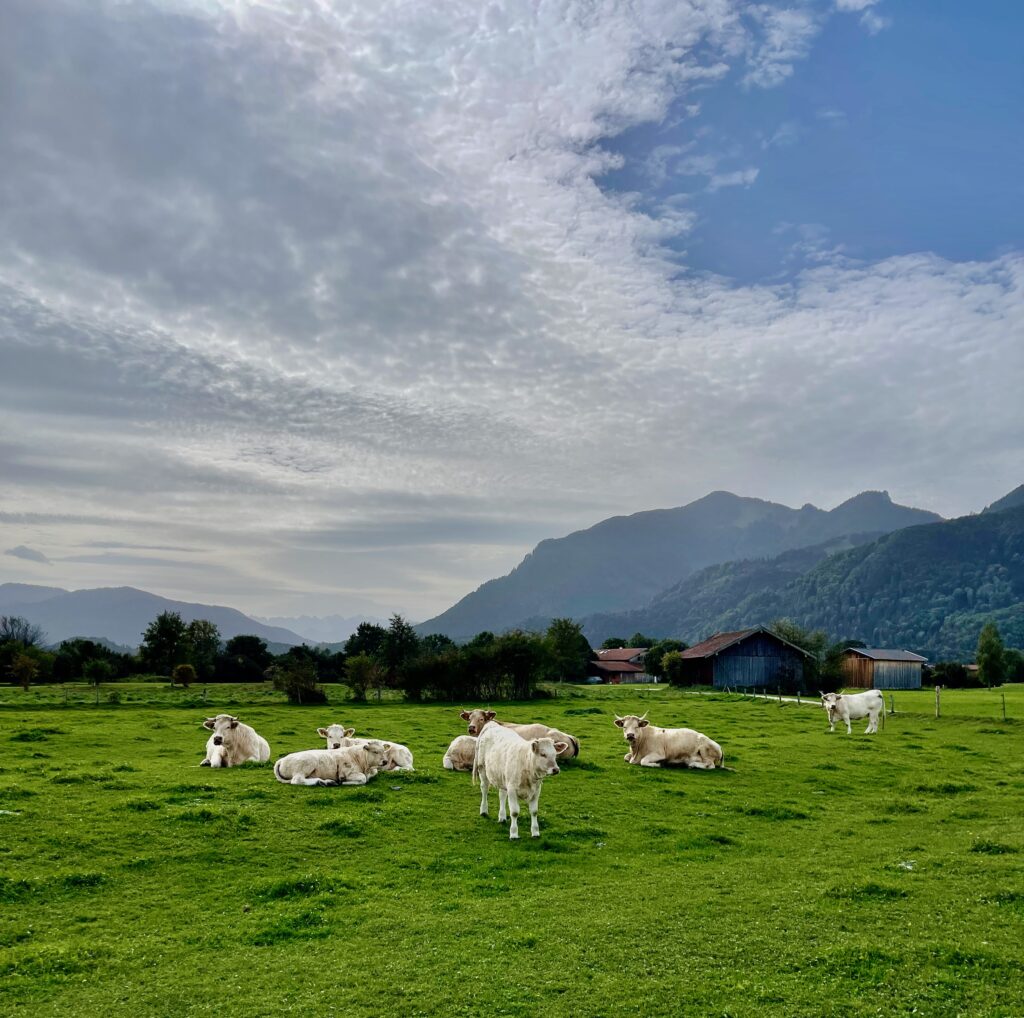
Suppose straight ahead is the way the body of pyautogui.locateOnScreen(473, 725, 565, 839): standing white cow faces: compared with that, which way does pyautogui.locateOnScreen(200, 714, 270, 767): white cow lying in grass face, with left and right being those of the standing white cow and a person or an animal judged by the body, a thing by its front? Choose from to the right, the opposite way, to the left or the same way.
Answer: to the right

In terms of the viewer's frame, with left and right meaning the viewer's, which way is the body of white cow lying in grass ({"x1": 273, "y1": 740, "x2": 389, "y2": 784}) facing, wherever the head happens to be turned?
facing to the right of the viewer

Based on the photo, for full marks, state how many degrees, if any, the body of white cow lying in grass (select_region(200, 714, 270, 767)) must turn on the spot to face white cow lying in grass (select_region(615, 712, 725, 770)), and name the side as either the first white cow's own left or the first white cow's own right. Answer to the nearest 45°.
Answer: approximately 135° to the first white cow's own left

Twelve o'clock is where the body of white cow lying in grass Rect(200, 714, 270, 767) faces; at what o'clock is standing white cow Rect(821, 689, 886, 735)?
The standing white cow is roughly at 7 o'clock from the white cow lying in grass.

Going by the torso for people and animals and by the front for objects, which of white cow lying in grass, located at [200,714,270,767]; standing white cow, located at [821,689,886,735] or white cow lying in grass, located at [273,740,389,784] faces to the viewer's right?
white cow lying in grass, located at [273,740,389,784]

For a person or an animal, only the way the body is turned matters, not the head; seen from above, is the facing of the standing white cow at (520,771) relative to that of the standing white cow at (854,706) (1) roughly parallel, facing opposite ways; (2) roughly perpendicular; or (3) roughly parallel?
roughly perpendicular

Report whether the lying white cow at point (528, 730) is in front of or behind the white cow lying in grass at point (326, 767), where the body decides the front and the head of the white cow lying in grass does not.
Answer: in front

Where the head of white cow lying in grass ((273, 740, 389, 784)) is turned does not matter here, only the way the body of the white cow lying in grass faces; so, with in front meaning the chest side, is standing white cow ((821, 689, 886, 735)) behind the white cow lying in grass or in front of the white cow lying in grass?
in front

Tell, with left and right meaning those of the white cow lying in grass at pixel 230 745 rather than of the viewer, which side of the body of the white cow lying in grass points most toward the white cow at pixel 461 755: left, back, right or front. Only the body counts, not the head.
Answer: left

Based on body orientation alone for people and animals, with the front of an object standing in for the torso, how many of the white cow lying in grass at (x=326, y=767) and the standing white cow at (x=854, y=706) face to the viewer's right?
1

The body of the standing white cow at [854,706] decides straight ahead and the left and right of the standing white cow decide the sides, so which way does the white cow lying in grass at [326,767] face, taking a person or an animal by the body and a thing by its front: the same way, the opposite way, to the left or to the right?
the opposite way

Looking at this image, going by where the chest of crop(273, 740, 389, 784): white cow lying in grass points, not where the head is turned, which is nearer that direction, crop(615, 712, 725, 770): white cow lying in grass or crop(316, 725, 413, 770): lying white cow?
the white cow lying in grass

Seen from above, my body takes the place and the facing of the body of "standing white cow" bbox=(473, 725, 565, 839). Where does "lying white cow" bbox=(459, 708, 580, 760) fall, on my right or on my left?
on my left

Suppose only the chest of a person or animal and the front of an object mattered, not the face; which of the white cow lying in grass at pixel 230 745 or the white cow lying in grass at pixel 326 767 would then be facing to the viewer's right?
the white cow lying in grass at pixel 326 767

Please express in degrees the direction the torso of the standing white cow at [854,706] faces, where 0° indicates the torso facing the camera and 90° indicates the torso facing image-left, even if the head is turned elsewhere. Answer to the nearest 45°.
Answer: approximately 45°

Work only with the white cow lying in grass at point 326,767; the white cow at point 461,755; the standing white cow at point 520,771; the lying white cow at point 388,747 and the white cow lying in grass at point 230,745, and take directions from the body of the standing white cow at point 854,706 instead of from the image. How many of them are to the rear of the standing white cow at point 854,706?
0

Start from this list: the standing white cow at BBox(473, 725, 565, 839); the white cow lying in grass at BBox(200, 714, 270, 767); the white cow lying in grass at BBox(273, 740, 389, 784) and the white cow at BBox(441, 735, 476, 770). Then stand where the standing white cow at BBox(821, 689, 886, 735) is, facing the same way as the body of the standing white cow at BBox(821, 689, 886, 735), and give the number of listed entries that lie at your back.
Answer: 0

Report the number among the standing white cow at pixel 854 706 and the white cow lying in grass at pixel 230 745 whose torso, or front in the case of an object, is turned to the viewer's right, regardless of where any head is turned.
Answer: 0

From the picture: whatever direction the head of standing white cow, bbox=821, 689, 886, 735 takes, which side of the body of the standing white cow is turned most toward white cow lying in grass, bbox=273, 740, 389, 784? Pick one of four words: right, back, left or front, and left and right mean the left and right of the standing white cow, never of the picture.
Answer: front

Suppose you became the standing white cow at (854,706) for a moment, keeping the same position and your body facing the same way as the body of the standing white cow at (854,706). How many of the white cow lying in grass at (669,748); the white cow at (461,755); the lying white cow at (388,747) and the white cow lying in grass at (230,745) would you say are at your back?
0

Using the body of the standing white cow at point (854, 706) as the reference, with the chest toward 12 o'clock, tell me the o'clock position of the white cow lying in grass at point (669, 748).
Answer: The white cow lying in grass is roughly at 11 o'clock from the standing white cow.
